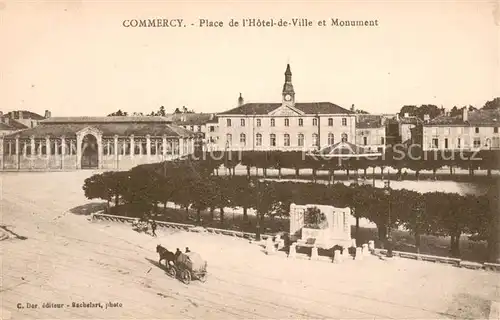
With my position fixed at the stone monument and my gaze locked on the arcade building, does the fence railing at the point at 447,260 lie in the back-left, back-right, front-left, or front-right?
back-right

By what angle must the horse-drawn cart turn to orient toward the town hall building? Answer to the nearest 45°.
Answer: approximately 45° to its right

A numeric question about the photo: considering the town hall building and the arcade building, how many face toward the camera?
2

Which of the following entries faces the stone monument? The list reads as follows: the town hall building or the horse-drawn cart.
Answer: the town hall building

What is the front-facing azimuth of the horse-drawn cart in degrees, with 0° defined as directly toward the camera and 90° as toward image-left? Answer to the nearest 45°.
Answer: approximately 135°

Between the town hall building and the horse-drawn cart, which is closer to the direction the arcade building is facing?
the horse-drawn cart

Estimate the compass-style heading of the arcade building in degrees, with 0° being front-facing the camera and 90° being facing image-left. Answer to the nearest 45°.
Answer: approximately 0°

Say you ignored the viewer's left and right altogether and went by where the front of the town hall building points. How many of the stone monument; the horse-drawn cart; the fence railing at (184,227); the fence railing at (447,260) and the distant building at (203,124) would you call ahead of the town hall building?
4

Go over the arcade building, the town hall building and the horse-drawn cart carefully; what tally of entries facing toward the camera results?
2

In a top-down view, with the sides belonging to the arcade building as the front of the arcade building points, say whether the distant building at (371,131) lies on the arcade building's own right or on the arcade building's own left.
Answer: on the arcade building's own left

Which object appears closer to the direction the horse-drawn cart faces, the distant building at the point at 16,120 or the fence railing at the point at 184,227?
the distant building
